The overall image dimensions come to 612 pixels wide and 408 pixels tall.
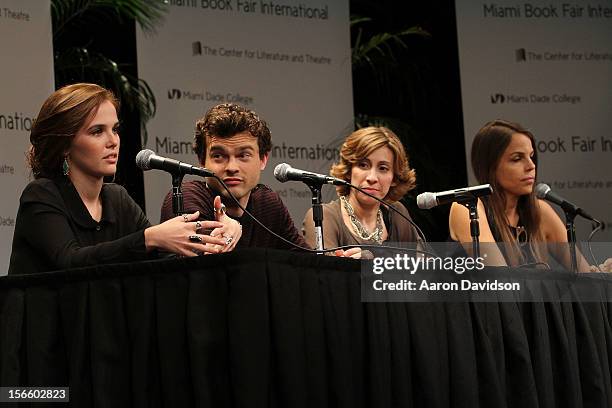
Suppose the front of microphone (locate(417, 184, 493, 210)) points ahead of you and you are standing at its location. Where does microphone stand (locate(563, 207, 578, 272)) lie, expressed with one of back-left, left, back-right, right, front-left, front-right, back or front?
back-right

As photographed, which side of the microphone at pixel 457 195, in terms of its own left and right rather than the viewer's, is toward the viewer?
left

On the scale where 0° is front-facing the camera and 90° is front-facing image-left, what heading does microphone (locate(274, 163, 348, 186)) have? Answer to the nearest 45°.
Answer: approximately 90°

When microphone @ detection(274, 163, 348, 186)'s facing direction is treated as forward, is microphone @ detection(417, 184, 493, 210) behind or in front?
behind

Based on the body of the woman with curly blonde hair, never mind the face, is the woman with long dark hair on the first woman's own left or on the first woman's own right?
on the first woman's own left

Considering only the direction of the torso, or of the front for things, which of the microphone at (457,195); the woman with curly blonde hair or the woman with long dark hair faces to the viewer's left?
the microphone

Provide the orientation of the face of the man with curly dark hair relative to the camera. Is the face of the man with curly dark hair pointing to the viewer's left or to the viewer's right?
to the viewer's left

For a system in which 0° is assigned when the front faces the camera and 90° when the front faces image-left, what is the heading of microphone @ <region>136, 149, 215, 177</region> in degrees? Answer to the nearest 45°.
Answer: approximately 90°

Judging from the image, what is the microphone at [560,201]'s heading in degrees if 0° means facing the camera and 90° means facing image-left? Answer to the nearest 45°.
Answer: approximately 90°

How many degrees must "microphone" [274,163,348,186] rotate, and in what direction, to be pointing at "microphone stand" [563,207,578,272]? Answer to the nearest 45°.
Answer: approximately 135° to its right
